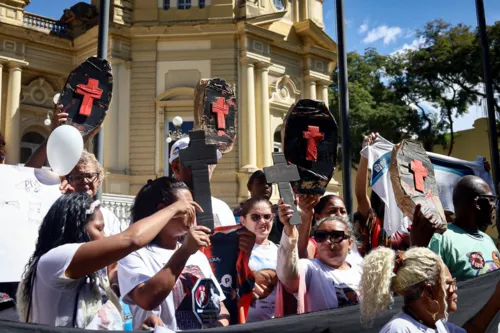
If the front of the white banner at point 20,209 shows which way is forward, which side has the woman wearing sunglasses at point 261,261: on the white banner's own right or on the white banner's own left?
on the white banner's own left

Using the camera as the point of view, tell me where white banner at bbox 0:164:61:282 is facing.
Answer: facing the viewer

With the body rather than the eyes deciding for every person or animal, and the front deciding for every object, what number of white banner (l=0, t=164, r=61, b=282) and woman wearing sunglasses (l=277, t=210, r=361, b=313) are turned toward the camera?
2

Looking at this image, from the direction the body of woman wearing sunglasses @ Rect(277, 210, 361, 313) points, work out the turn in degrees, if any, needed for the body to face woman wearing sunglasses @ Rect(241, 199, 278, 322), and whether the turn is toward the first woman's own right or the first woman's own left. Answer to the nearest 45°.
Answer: approximately 135° to the first woman's own right

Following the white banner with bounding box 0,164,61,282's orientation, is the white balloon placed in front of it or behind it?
in front

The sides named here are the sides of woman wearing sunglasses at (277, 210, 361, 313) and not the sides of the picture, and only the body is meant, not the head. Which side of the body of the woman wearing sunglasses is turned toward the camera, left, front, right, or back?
front

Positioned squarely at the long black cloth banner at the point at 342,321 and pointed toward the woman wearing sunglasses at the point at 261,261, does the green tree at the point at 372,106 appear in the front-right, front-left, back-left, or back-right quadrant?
front-right

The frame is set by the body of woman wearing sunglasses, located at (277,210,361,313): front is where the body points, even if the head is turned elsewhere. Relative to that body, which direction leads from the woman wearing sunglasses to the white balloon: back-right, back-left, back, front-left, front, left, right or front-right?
right

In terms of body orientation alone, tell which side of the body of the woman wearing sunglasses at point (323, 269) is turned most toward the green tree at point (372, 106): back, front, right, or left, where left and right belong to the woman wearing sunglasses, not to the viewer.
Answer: back
